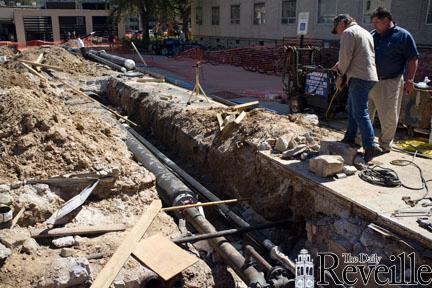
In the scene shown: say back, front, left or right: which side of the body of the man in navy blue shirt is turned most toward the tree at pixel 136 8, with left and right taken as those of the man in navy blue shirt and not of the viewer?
right

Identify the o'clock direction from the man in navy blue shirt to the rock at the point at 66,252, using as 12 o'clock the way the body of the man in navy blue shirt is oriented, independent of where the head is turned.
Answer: The rock is roughly at 12 o'clock from the man in navy blue shirt.

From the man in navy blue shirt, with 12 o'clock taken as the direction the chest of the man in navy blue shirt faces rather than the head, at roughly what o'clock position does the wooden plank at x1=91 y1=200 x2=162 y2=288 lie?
The wooden plank is roughly at 12 o'clock from the man in navy blue shirt.

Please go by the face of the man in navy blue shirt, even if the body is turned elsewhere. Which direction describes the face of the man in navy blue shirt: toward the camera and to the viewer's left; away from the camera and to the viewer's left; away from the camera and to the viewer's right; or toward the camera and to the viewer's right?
toward the camera and to the viewer's left

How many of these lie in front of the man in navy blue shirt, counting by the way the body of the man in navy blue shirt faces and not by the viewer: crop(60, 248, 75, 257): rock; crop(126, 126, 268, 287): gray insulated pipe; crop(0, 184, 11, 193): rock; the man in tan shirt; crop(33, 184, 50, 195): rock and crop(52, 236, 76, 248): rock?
6

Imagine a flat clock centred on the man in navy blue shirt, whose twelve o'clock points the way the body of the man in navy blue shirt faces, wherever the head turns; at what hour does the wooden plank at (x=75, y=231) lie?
The wooden plank is roughly at 12 o'clock from the man in navy blue shirt.

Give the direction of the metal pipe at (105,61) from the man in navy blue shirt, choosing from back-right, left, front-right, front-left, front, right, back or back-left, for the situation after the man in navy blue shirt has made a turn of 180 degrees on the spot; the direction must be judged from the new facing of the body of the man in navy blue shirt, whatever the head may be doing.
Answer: left

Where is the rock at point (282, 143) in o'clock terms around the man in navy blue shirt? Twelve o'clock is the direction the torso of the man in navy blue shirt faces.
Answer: The rock is roughly at 1 o'clock from the man in navy blue shirt.

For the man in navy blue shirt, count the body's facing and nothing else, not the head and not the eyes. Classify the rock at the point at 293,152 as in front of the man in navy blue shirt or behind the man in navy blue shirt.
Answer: in front

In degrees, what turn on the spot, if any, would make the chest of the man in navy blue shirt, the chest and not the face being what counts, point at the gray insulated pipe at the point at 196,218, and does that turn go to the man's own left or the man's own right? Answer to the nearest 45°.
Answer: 0° — they already face it

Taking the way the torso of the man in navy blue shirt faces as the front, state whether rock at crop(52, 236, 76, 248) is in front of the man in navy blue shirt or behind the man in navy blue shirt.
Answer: in front

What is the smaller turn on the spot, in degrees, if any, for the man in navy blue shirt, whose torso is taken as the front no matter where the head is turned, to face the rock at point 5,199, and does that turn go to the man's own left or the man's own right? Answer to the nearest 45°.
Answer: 0° — they already face it

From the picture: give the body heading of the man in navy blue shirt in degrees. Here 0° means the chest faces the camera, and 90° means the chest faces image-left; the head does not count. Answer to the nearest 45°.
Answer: approximately 45°

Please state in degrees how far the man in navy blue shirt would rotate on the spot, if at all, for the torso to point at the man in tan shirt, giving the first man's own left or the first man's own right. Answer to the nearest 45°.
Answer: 0° — they already face them
